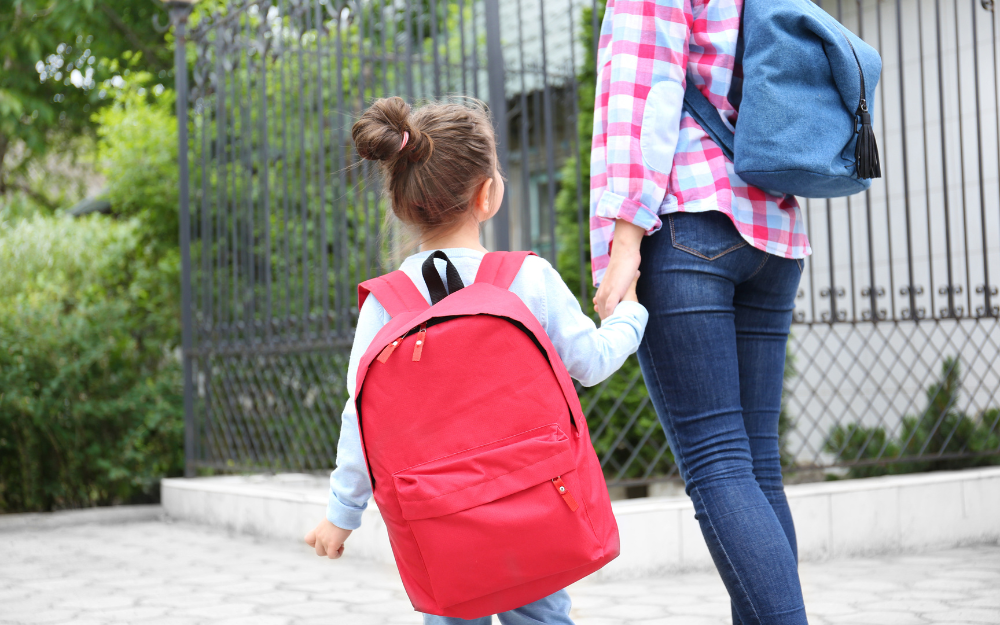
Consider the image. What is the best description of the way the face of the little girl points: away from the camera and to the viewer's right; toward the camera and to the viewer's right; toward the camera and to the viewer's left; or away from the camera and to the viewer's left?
away from the camera and to the viewer's right

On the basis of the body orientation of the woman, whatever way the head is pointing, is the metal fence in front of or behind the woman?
in front

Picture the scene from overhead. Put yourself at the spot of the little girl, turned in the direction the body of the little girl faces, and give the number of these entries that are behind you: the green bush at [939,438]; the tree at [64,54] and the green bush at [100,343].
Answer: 0

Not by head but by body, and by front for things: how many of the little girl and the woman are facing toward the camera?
0

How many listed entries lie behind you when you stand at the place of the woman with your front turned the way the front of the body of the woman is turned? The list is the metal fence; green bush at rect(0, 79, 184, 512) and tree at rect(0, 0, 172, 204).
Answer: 0

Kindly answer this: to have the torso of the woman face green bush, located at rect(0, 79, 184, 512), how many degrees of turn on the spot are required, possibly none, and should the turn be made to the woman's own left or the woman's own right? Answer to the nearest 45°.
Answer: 0° — they already face it

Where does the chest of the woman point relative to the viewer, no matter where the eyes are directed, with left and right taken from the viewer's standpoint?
facing away from the viewer and to the left of the viewer

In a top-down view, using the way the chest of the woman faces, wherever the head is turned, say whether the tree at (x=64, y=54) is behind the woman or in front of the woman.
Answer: in front

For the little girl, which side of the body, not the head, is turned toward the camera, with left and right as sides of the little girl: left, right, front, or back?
back

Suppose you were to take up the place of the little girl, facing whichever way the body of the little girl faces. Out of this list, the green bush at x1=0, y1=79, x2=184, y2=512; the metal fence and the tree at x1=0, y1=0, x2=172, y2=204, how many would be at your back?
0

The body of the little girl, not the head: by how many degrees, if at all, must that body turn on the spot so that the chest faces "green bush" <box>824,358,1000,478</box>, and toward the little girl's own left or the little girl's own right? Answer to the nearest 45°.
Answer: approximately 45° to the little girl's own right
